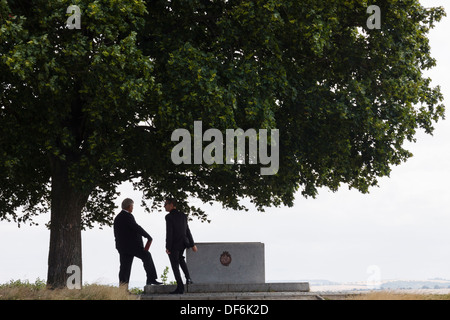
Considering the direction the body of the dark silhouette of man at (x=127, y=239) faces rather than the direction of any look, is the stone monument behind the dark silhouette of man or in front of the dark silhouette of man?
in front

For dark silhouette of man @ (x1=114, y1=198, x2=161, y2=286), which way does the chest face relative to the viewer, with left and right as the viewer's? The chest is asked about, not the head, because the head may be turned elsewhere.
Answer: facing away from the viewer and to the right of the viewer

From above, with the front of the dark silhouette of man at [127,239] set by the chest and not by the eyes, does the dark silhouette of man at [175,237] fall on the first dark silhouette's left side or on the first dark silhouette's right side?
on the first dark silhouette's right side
